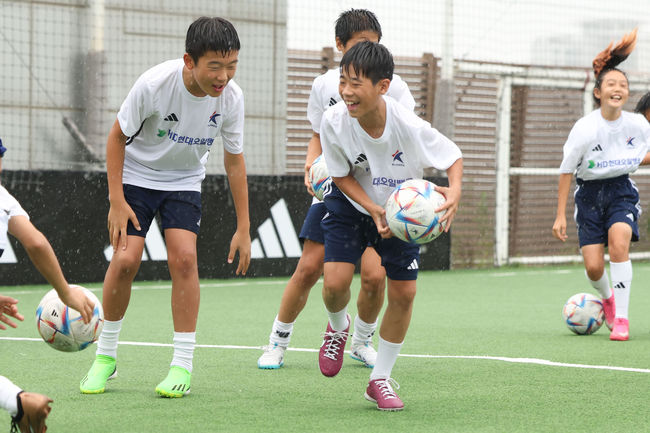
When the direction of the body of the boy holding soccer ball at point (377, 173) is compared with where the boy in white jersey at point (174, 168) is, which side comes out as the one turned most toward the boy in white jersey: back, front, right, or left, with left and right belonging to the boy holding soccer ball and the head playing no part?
right

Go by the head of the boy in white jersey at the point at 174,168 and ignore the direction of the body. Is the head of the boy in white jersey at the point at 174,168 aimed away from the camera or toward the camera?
toward the camera

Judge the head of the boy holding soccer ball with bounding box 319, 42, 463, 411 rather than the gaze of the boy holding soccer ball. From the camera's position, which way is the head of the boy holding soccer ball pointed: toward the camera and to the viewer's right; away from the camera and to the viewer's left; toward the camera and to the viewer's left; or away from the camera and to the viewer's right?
toward the camera and to the viewer's left

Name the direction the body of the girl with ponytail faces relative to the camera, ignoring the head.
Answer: toward the camera

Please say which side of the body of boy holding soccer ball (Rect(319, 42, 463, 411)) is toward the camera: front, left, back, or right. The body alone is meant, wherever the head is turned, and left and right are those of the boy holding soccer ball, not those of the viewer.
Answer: front

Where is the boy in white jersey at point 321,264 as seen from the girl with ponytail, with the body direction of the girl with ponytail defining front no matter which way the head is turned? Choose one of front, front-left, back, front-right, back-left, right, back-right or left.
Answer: front-right

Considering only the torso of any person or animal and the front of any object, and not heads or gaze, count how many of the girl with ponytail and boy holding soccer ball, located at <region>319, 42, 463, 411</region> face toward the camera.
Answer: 2

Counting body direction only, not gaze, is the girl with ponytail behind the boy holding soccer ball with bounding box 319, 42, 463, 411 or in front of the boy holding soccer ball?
behind

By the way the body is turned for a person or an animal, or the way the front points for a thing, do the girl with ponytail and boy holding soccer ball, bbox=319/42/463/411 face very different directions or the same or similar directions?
same or similar directions
